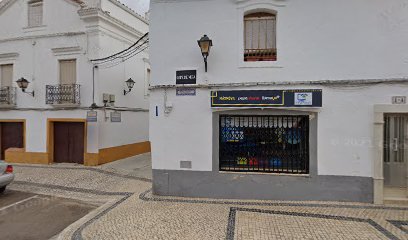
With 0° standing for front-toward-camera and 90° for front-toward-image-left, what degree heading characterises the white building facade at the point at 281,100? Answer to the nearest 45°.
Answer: approximately 0°

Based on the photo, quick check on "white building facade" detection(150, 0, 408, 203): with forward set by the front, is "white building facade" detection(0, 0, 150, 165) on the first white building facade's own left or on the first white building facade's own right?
on the first white building facade's own right

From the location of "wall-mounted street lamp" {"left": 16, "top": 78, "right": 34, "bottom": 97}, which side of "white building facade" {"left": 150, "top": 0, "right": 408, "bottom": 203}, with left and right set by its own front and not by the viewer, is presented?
right
